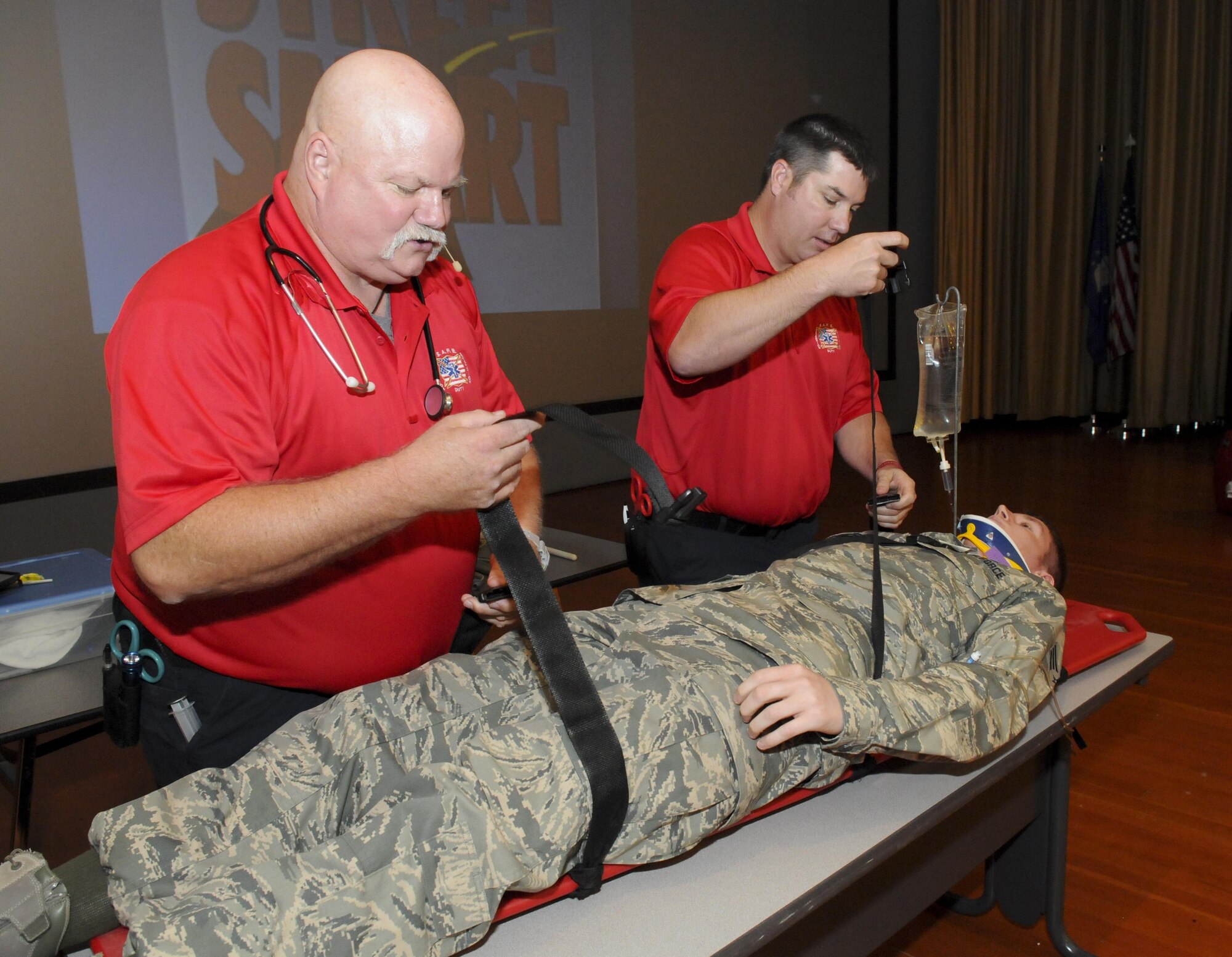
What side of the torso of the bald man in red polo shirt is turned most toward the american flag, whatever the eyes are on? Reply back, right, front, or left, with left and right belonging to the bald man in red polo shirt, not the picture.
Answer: left

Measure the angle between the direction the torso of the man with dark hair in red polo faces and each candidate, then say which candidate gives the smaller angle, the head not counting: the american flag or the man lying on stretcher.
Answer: the man lying on stretcher

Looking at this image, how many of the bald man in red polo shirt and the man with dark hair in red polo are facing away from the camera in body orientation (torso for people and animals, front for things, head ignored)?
0

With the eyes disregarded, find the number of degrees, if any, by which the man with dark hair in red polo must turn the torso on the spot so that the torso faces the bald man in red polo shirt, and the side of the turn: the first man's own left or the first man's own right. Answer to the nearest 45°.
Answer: approximately 90° to the first man's own right

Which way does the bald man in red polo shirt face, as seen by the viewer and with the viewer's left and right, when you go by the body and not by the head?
facing the viewer and to the right of the viewer

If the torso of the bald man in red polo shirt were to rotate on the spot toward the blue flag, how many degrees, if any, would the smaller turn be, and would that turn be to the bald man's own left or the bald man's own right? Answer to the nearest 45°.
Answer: approximately 90° to the bald man's own left
